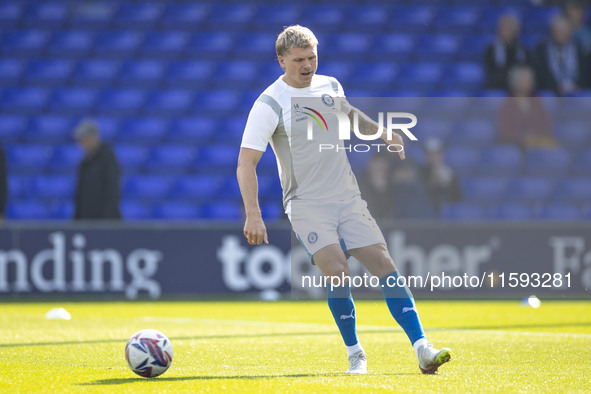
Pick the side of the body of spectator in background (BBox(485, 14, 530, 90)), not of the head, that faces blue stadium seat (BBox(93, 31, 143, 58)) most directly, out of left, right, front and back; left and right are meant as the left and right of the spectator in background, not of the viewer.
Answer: right

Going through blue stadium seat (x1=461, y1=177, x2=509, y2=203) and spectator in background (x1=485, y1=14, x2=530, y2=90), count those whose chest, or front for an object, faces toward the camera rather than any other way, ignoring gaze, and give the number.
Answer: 2

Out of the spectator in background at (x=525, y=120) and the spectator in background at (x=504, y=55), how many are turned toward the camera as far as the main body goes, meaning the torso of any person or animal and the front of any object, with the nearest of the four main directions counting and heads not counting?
2

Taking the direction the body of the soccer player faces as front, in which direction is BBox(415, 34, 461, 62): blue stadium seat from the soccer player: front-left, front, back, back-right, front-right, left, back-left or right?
back-left

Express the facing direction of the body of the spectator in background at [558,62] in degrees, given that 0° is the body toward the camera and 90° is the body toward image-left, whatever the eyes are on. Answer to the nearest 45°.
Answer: approximately 0°

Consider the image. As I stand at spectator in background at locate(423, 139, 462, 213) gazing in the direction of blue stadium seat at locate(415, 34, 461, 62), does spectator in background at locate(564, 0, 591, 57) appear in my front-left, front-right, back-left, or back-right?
front-right

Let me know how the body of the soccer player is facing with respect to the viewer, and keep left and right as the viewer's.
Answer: facing the viewer and to the right of the viewer

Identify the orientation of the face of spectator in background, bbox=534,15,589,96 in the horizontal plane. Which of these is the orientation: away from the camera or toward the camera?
toward the camera

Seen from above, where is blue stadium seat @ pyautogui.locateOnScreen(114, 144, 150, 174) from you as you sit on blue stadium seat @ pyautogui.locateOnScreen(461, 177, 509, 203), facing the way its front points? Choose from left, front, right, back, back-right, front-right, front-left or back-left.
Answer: right

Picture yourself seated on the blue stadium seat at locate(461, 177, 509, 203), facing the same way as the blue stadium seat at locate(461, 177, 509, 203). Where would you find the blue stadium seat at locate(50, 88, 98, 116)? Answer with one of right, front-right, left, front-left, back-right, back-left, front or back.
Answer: right

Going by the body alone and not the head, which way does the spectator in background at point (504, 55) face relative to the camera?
toward the camera

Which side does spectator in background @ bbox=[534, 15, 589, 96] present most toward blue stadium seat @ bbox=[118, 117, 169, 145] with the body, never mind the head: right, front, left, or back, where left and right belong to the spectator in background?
right

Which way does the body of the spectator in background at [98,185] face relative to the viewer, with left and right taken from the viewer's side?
facing the viewer and to the left of the viewer

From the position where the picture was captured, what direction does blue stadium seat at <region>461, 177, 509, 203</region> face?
facing the viewer
